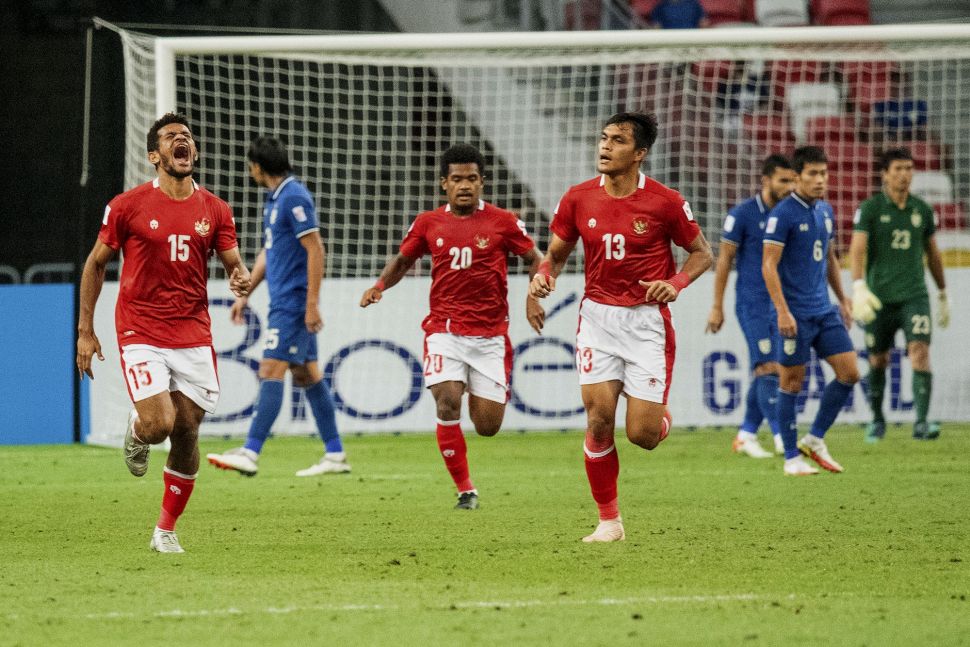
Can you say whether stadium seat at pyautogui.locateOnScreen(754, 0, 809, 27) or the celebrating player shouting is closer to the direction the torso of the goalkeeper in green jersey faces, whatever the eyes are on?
the celebrating player shouting

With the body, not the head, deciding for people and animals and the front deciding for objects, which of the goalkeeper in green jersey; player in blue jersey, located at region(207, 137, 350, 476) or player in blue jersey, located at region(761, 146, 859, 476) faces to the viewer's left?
player in blue jersey, located at region(207, 137, 350, 476)

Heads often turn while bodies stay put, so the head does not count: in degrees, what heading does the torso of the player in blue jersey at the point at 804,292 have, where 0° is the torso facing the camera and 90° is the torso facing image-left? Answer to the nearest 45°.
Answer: approximately 315°

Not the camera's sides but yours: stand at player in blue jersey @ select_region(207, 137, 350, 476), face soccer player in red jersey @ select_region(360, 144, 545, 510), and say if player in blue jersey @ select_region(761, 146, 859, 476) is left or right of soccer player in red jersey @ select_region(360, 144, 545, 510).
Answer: left

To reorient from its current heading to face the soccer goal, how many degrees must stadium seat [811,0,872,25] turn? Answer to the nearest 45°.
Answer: approximately 45° to its right

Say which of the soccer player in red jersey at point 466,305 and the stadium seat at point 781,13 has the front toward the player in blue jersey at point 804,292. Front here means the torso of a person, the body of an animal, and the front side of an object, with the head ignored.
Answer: the stadium seat

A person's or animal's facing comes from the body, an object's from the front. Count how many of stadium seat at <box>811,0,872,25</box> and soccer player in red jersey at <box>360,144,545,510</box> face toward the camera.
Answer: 2

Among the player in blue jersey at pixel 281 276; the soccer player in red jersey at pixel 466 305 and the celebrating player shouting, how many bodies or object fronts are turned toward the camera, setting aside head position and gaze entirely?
2

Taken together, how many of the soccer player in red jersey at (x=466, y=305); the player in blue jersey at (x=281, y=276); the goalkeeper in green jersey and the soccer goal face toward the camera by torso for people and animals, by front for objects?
3
